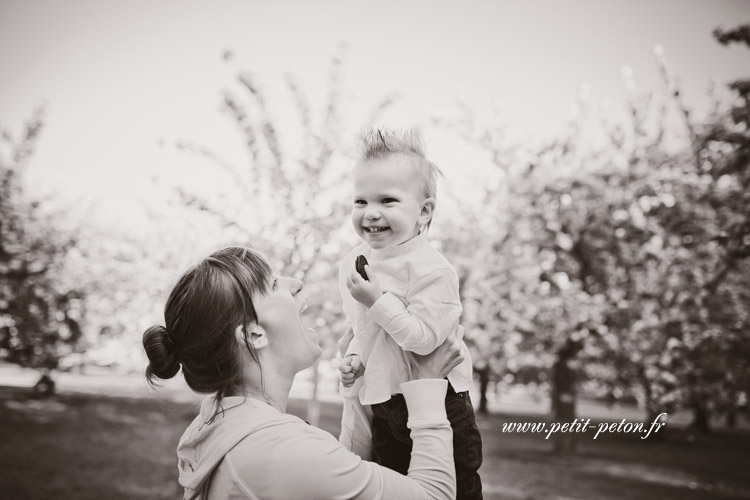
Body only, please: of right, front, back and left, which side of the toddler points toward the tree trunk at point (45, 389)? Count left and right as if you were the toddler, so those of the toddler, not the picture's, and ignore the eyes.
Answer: right

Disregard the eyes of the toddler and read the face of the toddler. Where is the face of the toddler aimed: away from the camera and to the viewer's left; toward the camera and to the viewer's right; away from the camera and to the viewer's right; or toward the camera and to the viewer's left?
toward the camera and to the viewer's left

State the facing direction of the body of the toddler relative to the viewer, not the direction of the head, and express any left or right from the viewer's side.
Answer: facing the viewer and to the left of the viewer

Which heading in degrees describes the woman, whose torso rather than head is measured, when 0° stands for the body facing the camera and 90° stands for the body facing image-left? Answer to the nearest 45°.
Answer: approximately 270°
